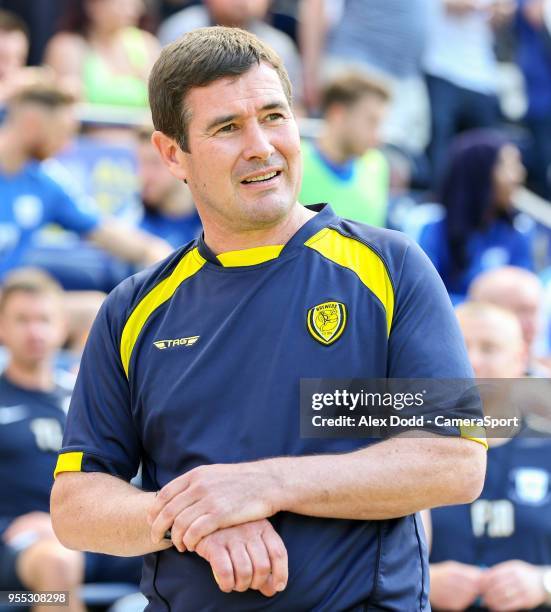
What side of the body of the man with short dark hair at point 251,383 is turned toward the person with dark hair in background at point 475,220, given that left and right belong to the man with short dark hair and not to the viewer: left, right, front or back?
back

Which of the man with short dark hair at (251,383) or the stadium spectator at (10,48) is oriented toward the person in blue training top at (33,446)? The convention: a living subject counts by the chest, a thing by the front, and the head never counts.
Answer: the stadium spectator

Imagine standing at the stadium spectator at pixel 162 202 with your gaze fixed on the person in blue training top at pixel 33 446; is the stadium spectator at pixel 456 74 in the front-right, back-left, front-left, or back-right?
back-left

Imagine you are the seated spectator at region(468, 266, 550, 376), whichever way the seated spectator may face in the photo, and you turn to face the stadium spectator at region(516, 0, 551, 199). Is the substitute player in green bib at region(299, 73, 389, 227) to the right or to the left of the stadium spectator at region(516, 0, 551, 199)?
left

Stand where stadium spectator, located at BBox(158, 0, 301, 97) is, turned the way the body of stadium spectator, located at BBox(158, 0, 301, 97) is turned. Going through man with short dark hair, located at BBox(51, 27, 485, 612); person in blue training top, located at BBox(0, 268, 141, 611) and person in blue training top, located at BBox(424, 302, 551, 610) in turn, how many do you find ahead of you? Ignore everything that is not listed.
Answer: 3

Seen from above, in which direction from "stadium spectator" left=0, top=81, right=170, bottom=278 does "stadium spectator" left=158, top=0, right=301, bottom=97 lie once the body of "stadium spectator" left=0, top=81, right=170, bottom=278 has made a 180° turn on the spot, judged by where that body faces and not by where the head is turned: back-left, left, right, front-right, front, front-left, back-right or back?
right

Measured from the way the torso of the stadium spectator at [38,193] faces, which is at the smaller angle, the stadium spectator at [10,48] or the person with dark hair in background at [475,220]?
the person with dark hair in background

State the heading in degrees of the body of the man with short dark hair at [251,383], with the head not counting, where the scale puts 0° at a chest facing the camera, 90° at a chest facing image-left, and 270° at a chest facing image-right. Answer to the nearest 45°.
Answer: approximately 0°

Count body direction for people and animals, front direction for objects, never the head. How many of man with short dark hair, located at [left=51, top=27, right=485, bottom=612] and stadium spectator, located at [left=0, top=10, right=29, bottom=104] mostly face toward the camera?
2

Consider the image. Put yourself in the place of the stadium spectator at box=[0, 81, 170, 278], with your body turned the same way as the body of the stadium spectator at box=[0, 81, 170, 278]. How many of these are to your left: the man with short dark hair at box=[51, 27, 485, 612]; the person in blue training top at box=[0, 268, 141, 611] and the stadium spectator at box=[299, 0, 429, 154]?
1

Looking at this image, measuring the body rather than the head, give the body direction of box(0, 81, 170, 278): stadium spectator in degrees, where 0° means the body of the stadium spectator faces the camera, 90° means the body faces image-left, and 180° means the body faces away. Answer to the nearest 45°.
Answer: approximately 315°

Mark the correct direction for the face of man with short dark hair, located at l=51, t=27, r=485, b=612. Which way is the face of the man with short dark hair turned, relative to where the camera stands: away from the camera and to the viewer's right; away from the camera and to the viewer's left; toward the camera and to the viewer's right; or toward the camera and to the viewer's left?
toward the camera and to the viewer's right
